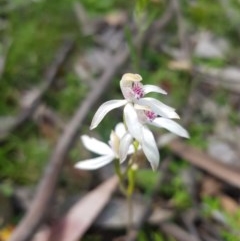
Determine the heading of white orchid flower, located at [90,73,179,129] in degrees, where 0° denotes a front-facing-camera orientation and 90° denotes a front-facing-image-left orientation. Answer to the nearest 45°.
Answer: approximately 315°
